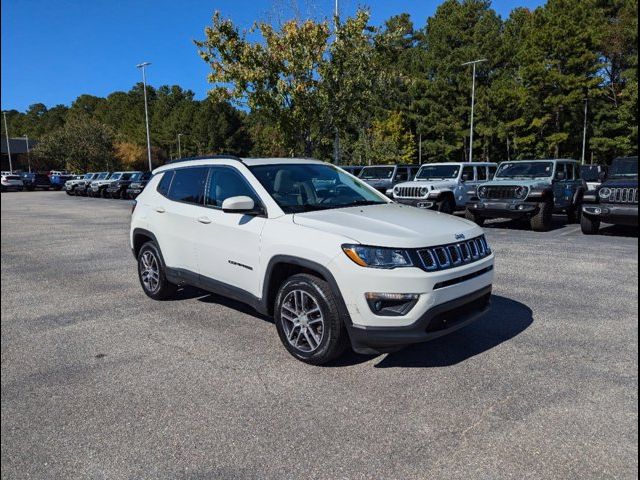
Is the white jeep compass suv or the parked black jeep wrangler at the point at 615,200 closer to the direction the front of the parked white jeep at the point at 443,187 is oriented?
the white jeep compass suv

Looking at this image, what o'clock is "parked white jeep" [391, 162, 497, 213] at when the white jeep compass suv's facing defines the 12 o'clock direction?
The parked white jeep is roughly at 8 o'clock from the white jeep compass suv.

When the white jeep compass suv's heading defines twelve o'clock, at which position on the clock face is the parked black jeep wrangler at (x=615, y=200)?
The parked black jeep wrangler is roughly at 9 o'clock from the white jeep compass suv.

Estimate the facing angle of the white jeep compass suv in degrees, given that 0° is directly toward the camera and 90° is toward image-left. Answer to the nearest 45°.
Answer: approximately 315°

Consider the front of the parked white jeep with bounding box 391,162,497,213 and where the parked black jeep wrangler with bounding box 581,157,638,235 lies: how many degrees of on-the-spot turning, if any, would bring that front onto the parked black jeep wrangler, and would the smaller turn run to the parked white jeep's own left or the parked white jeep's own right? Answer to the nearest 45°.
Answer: approximately 90° to the parked white jeep's own left

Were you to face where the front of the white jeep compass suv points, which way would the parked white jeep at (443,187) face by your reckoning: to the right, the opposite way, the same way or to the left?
to the right

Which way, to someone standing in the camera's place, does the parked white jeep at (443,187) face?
facing the viewer and to the left of the viewer

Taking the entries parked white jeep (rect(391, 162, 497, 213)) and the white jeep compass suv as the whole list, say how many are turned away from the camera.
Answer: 0
